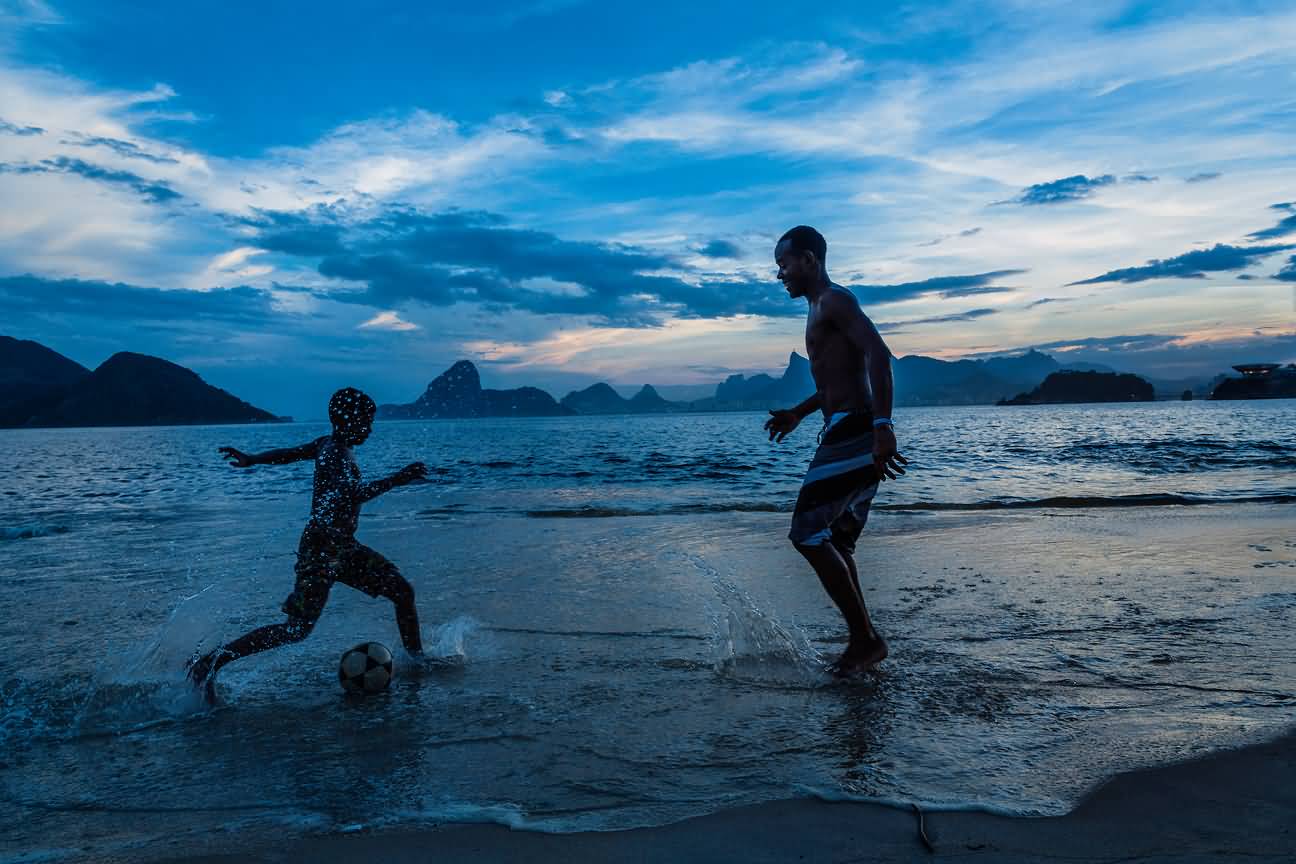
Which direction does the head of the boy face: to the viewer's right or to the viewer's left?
to the viewer's right

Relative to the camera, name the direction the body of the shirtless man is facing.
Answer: to the viewer's left

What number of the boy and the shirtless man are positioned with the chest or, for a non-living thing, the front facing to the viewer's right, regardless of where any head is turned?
1

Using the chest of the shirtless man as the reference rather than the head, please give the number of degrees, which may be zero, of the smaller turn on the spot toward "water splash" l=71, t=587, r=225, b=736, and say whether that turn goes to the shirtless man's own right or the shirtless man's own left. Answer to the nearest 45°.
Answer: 0° — they already face it

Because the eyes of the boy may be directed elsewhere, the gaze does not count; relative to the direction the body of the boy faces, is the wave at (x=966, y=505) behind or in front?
in front

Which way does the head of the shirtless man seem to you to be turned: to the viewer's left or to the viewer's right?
to the viewer's left

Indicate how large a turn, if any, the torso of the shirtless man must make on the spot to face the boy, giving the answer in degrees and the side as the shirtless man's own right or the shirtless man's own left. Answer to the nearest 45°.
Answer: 0° — they already face them

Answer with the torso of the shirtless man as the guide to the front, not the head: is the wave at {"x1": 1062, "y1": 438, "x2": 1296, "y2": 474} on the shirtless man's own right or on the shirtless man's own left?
on the shirtless man's own right

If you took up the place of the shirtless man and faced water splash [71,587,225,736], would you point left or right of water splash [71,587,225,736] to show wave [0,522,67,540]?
right

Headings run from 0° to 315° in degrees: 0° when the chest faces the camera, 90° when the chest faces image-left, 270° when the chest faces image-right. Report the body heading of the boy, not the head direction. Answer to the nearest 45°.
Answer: approximately 270°
